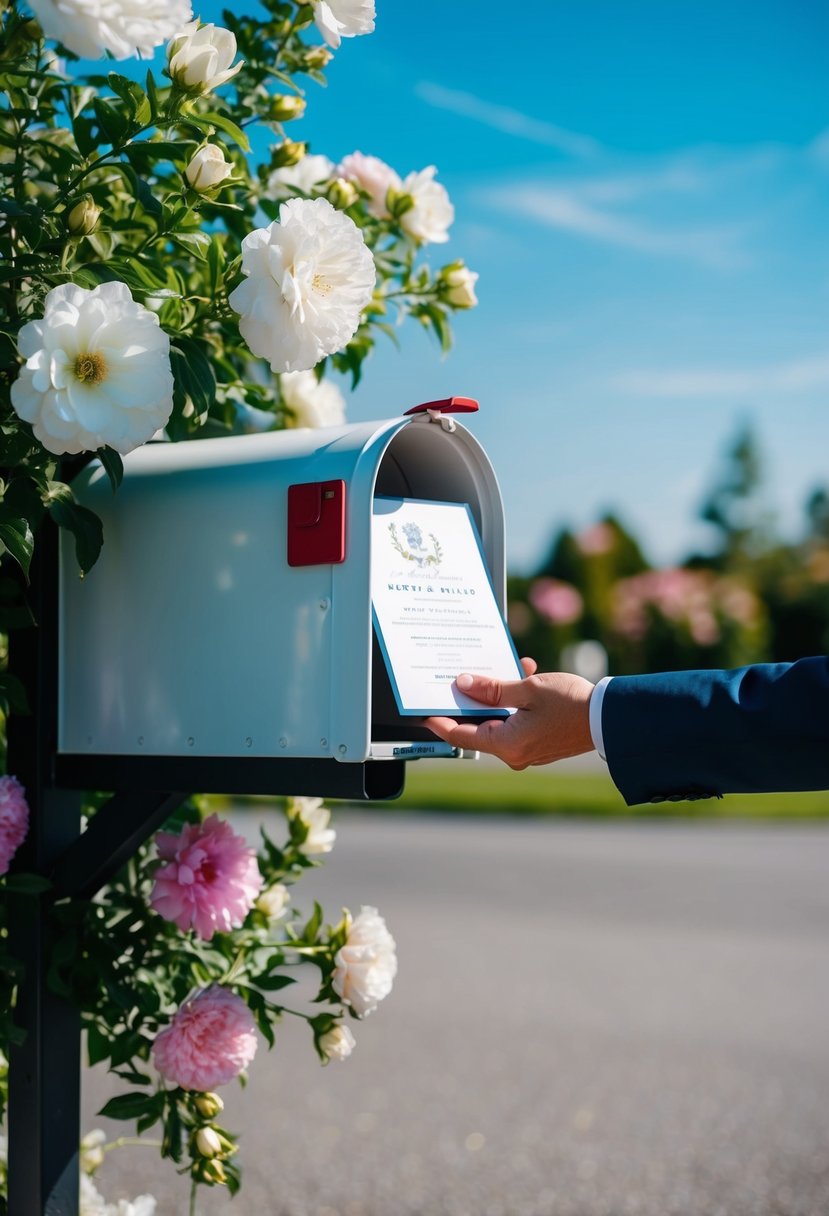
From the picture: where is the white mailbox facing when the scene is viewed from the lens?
facing the viewer and to the right of the viewer

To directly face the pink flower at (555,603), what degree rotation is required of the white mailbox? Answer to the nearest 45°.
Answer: approximately 135° to its left
